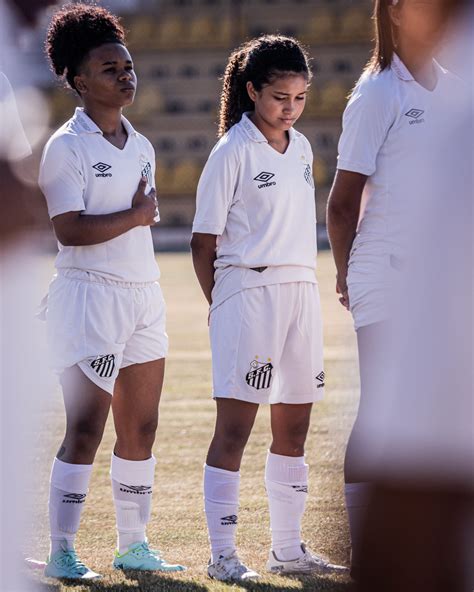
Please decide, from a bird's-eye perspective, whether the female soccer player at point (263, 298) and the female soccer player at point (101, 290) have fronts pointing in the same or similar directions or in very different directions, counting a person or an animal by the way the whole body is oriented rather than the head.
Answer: same or similar directions

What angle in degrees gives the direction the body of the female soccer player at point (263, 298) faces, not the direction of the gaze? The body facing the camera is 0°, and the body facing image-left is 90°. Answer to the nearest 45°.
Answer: approximately 315°

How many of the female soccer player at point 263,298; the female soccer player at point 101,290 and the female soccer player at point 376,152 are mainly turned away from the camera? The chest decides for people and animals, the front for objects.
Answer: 0

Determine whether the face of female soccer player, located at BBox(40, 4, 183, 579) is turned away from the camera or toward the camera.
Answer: toward the camera

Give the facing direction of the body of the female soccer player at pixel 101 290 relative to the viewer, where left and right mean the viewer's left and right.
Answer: facing the viewer and to the right of the viewer

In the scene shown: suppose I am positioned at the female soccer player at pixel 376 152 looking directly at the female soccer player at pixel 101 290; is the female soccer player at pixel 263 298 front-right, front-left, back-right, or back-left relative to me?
front-right

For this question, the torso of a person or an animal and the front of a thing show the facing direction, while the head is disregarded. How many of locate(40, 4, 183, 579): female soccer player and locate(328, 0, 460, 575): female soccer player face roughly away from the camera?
0
